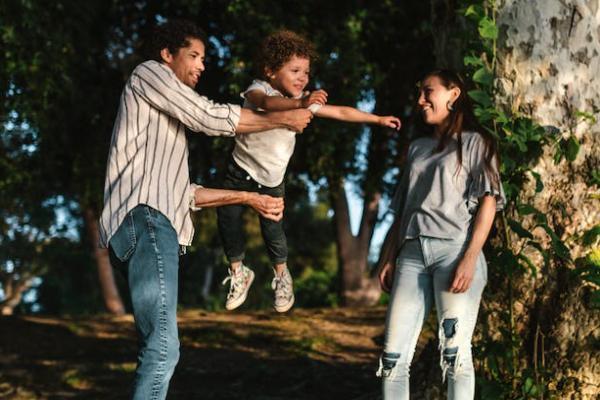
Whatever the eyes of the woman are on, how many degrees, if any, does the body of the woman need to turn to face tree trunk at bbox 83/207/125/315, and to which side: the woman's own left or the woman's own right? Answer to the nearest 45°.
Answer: approximately 90° to the woman's own right

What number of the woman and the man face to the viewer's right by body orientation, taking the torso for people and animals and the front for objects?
1

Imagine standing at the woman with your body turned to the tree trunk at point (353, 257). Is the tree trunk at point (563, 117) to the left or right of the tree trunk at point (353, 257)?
right

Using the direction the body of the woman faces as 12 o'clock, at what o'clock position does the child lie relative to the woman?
The child is roughly at 2 o'clock from the woman.

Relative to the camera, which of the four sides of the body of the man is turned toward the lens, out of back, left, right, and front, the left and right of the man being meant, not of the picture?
right

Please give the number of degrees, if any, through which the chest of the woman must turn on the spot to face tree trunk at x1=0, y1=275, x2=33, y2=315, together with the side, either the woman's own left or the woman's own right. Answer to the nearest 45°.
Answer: approximately 90° to the woman's own right

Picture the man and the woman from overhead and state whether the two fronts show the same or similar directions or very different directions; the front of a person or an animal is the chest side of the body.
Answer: very different directions

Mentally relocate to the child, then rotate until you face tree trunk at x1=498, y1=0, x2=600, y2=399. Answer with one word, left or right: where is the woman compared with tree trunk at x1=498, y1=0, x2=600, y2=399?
right

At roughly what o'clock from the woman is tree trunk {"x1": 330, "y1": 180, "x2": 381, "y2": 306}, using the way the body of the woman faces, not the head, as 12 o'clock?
The tree trunk is roughly at 4 o'clock from the woman.
